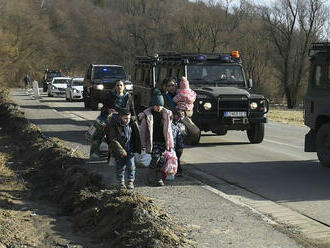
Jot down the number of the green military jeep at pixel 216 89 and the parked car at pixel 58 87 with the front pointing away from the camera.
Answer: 0

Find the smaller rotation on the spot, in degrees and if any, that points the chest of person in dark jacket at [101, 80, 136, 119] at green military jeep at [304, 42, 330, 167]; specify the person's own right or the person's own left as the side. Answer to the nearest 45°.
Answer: approximately 90° to the person's own left

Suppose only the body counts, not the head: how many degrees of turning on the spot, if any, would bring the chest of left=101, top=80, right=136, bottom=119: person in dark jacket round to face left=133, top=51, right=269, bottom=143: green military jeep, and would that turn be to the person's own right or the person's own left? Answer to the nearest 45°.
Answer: approximately 135° to the person's own left

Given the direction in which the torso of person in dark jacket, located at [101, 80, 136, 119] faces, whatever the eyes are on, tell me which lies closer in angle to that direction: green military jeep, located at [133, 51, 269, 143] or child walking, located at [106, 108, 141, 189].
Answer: the child walking

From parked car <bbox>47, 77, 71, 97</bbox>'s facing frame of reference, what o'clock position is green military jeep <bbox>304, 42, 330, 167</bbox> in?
The green military jeep is roughly at 12 o'clock from the parked car.

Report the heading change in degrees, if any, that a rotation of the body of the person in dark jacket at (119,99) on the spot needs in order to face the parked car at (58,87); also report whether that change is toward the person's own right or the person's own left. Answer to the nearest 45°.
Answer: approximately 180°

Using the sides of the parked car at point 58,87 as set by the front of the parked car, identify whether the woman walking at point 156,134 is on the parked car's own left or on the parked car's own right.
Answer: on the parked car's own left

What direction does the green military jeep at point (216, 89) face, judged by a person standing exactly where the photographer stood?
facing the viewer and to the right of the viewer

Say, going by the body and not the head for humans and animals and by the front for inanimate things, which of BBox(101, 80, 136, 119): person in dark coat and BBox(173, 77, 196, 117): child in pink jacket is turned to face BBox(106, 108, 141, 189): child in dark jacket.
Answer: the person in dark coat
